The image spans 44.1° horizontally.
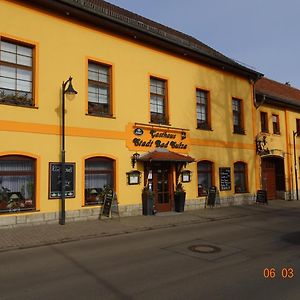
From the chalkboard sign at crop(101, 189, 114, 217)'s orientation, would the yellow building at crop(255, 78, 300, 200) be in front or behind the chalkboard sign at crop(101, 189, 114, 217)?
behind

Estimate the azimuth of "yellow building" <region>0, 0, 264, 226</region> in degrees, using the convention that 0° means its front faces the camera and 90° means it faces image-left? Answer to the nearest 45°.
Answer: approximately 315°

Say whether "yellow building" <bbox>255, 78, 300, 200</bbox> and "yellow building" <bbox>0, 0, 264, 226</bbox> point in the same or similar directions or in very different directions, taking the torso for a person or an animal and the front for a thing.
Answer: same or similar directions

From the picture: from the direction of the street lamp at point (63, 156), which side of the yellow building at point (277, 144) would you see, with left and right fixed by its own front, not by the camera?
right

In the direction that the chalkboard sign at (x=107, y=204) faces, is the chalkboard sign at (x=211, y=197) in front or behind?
behind

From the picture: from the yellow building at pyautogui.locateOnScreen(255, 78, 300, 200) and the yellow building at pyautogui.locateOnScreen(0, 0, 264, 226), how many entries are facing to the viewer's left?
0

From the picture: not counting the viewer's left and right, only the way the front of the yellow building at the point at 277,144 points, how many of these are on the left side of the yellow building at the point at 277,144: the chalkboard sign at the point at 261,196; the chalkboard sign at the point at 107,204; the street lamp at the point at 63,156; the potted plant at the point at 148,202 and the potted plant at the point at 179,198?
0

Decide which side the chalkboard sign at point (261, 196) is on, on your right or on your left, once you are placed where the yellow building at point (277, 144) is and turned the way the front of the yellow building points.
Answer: on your right

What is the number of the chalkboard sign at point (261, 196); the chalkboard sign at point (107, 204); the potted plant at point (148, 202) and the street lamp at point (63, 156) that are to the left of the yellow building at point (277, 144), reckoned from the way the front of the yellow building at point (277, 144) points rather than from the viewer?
0

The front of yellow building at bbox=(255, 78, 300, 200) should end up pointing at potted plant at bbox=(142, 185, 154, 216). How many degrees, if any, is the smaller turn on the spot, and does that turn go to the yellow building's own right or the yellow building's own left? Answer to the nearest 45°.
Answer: approximately 90° to the yellow building's own right

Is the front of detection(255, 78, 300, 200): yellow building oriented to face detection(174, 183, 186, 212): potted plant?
no

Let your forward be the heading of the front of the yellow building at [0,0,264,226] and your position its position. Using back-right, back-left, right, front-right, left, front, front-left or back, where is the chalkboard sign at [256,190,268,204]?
left

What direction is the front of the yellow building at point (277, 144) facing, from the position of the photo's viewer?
facing the viewer and to the right of the viewer

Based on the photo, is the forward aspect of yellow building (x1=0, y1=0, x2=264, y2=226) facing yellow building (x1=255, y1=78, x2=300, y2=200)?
no

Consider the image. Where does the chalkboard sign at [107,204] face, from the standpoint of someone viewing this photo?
facing the viewer and to the left of the viewer
